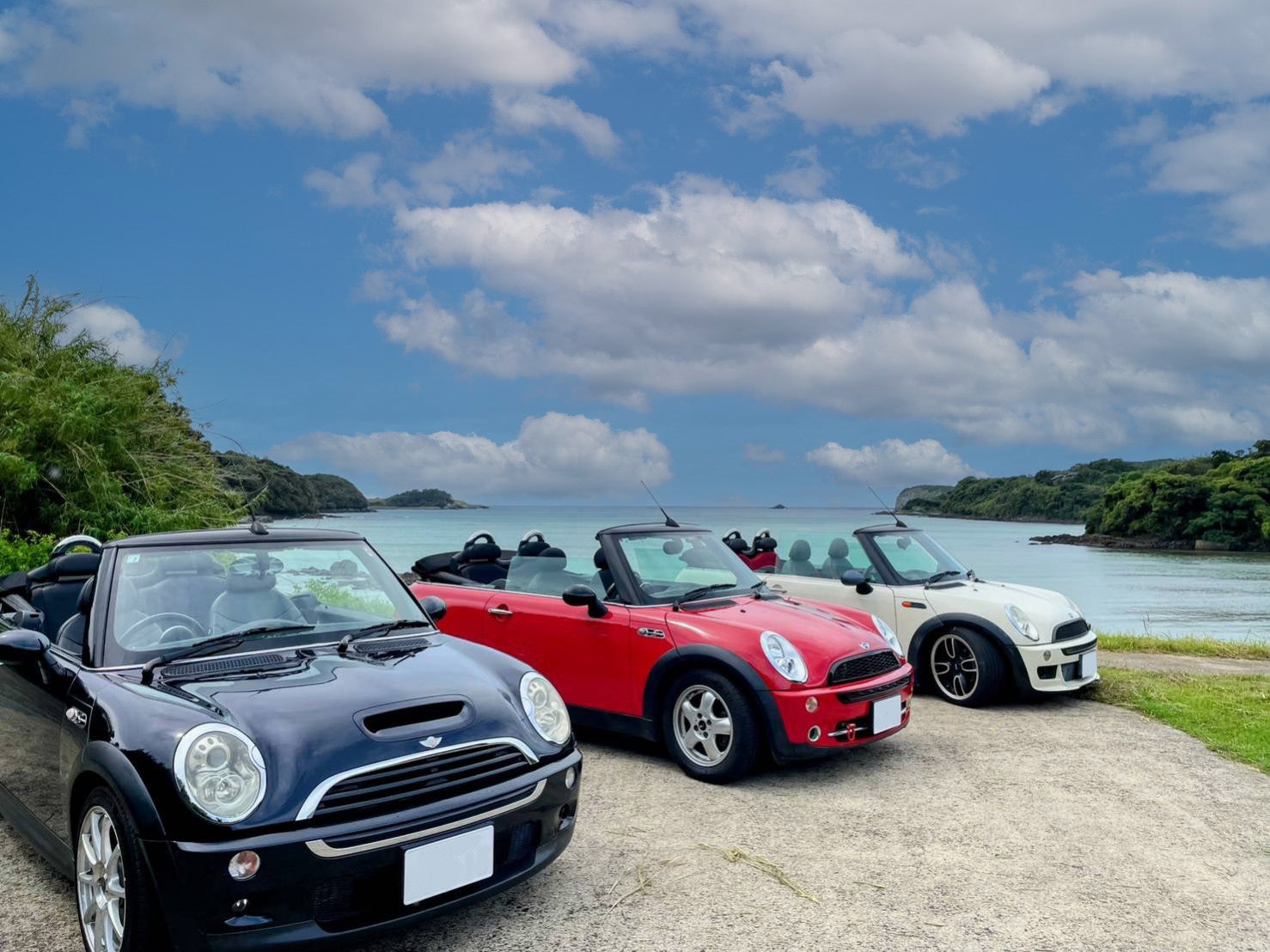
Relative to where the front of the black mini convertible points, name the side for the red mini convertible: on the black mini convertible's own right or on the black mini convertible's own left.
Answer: on the black mini convertible's own left

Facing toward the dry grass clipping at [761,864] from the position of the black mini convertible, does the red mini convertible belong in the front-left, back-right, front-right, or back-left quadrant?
front-left

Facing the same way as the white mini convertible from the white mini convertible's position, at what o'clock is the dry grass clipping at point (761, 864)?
The dry grass clipping is roughly at 2 o'clock from the white mini convertible.

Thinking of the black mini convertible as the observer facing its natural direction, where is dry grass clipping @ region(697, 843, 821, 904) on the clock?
The dry grass clipping is roughly at 10 o'clock from the black mini convertible.

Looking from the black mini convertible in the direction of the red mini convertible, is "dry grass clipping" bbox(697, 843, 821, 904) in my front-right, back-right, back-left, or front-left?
front-right

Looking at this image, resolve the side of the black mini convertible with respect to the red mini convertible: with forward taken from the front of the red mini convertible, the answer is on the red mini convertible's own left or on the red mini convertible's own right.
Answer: on the red mini convertible's own right

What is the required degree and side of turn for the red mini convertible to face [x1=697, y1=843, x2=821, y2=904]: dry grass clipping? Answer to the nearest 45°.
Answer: approximately 45° to its right

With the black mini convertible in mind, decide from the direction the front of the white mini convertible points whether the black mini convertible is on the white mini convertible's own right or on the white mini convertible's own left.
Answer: on the white mini convertible's own right

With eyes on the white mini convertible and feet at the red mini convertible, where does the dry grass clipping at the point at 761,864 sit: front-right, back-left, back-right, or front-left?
back-right

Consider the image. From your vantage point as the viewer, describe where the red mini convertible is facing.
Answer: facing the viewer and to the right of the viewer

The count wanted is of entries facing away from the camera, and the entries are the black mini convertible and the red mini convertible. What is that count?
0

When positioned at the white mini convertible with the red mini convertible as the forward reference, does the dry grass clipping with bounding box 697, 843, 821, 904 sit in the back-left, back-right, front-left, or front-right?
front-left

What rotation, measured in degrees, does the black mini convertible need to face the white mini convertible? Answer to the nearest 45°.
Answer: approximately 90° to its left

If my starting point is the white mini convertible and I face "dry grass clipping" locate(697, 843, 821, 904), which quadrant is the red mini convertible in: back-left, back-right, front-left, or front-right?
front-right

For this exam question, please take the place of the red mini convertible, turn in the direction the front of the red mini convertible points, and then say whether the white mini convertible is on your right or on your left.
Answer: on your left
